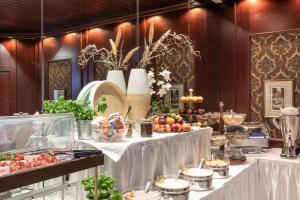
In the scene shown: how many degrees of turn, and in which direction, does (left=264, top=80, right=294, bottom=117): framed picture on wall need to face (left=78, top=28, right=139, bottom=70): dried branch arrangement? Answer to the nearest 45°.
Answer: approximately 45° to its right
